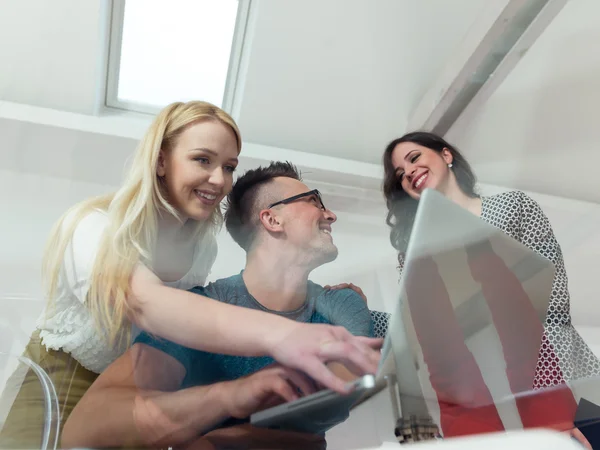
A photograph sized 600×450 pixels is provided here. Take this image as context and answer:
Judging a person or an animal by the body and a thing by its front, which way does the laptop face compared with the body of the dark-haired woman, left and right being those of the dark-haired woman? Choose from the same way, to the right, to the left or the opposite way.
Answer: to the right

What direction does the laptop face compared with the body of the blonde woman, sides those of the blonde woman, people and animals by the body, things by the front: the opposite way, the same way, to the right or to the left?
the opposite way

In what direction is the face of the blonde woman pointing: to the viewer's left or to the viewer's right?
to the viewer's right

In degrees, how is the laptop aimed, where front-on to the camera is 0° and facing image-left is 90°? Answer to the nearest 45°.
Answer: approximately 135°

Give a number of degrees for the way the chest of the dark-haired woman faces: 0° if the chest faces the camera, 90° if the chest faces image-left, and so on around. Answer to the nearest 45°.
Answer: approximately 45°
